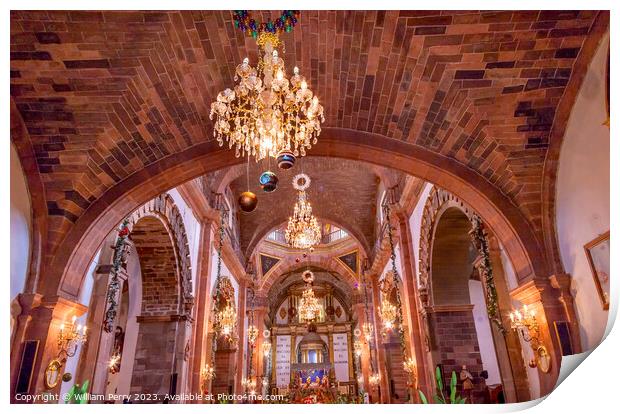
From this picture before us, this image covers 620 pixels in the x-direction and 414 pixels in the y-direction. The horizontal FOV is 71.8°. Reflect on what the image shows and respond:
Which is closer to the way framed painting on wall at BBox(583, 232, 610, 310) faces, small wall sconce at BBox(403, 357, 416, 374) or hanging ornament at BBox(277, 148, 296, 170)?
the hanging ornament

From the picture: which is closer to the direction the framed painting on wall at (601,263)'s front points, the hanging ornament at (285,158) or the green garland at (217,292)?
the hanging ornament

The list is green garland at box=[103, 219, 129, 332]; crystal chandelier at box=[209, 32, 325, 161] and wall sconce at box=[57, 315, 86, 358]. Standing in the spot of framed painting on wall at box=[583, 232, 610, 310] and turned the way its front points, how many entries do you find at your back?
0

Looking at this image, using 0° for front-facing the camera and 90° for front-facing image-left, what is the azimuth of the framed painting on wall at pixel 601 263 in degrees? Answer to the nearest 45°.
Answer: approximately 45°

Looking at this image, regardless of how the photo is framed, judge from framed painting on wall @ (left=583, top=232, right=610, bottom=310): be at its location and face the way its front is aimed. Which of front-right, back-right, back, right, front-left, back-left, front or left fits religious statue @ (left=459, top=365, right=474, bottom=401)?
right

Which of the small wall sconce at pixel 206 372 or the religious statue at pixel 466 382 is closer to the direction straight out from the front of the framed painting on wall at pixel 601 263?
the small wall sconce

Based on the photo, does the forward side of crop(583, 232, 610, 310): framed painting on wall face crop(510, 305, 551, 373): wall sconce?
no

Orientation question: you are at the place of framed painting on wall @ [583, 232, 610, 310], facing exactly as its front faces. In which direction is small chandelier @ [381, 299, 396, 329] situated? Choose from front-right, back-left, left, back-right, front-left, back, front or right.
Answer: right

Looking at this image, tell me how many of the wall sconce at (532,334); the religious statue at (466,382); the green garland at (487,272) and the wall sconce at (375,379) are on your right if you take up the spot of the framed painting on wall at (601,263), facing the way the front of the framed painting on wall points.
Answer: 4

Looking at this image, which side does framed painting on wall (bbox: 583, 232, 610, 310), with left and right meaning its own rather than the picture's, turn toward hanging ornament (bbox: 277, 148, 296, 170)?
front

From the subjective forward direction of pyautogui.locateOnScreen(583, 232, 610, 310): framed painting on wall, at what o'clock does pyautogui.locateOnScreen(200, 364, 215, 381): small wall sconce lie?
The small wall sconce is roughly at 2 o'clock from the framed painting on wall.

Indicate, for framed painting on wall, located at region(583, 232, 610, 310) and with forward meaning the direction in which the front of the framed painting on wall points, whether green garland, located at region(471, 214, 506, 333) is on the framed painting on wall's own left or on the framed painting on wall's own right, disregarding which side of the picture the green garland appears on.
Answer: on the framed painting on wall's own right

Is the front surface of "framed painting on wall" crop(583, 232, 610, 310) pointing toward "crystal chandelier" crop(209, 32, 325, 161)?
yes

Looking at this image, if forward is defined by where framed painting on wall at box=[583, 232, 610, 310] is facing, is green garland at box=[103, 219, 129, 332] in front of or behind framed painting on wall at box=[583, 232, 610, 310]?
in front

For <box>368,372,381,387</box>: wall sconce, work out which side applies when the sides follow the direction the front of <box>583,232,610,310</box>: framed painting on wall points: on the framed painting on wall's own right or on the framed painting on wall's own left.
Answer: on the framed painting on wall's own right

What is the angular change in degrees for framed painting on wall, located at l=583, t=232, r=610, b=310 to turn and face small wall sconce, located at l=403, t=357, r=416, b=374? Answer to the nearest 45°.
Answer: approximately 90° to its right

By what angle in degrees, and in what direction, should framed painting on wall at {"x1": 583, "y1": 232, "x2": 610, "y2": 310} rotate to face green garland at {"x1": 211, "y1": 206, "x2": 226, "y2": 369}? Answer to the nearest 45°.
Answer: approximately 45° to its right
